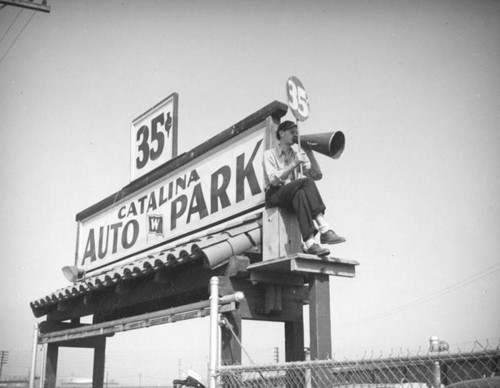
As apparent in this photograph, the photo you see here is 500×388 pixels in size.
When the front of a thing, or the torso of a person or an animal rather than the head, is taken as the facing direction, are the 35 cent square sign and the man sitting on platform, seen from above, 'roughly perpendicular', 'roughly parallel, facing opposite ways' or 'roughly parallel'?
roughly perpendicular

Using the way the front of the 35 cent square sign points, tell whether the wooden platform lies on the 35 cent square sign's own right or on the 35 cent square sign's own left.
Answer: on the 35 cent square sign's own left

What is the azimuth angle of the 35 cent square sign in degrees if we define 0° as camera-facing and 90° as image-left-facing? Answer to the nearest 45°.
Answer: approximately 45°

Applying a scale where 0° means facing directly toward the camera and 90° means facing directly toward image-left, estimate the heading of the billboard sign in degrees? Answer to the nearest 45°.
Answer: approximately 45°

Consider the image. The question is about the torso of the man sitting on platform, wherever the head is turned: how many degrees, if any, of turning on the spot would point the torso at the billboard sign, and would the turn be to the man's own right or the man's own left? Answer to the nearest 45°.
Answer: approximately 180°

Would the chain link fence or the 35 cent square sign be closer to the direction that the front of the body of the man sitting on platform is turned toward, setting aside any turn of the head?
the chain link fence

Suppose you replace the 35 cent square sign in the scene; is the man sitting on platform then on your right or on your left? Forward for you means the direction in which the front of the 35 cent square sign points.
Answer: on your left

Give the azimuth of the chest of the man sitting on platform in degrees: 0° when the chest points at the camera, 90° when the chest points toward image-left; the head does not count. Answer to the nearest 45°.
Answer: approximately 315°

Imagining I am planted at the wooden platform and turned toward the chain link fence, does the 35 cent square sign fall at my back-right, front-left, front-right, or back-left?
back-right
